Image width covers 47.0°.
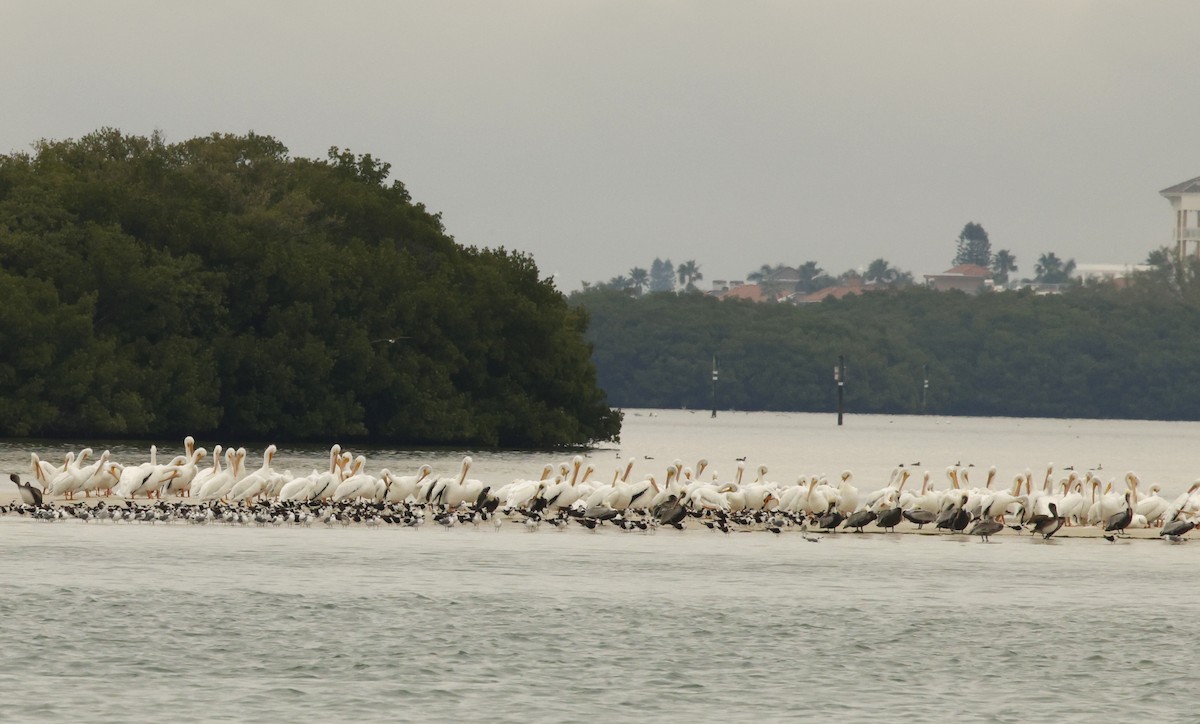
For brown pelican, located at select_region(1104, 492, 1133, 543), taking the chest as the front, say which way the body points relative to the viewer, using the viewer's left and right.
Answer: facing to the right of the viewer
